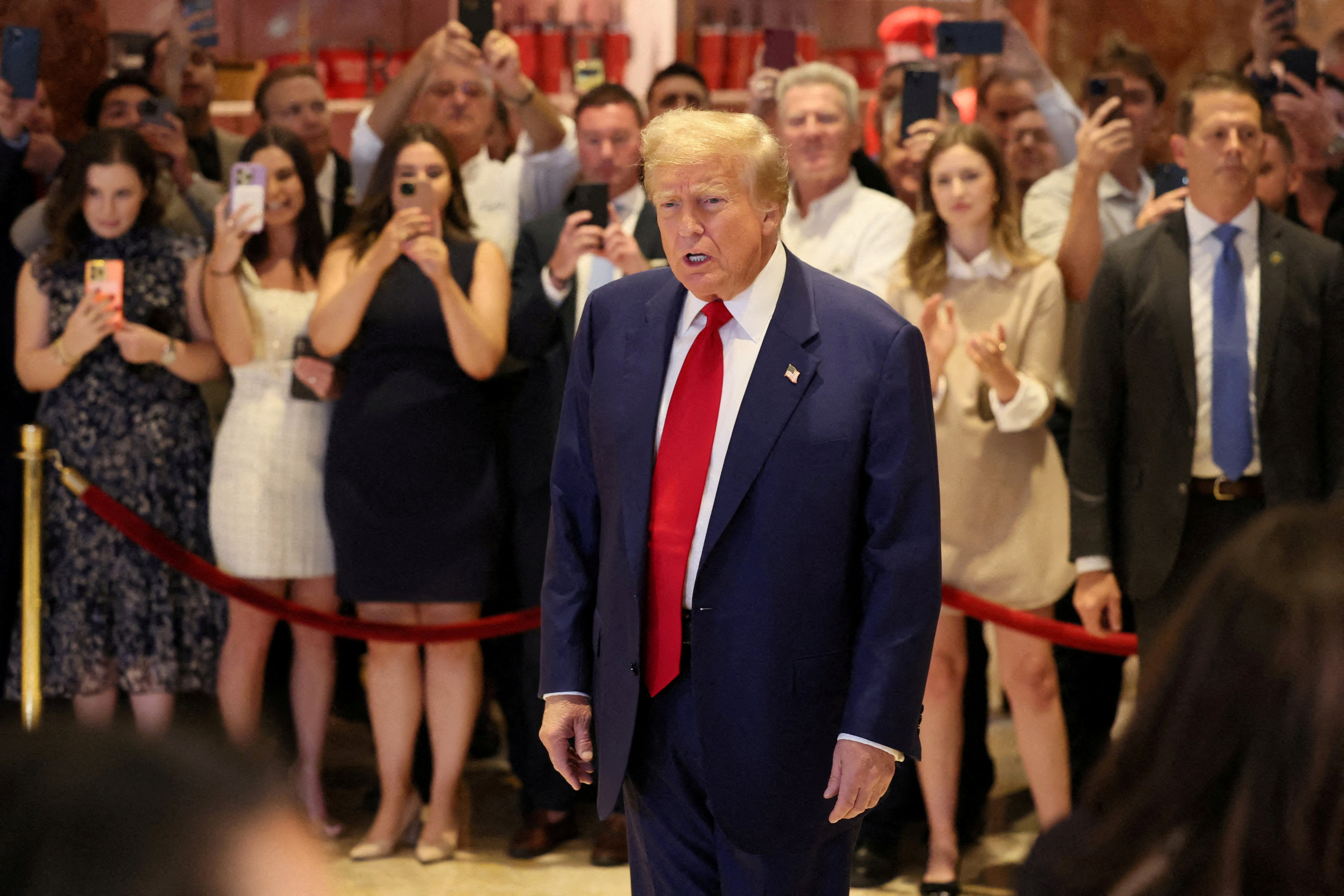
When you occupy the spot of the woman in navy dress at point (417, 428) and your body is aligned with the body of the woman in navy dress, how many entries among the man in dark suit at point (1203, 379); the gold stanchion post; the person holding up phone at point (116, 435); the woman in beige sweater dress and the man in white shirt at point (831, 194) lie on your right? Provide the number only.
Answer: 2

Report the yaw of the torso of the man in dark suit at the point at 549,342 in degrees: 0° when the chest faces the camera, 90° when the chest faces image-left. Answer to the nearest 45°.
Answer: approximately 0°

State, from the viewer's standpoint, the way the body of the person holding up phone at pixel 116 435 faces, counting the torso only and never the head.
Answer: toward the camera

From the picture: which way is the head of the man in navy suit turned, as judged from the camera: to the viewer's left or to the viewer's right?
to the viewer's left

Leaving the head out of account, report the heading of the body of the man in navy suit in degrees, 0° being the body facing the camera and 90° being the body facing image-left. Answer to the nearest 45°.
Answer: approximately 45°

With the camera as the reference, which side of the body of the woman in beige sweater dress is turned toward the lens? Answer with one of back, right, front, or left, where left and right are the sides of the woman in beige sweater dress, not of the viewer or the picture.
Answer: front

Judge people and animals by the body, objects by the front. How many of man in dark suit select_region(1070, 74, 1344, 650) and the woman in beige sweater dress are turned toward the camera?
2

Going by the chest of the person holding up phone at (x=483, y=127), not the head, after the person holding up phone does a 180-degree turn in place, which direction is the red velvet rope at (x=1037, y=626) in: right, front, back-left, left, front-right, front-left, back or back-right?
back-right

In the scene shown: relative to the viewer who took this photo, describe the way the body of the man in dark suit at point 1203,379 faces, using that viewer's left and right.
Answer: facing the viewer
